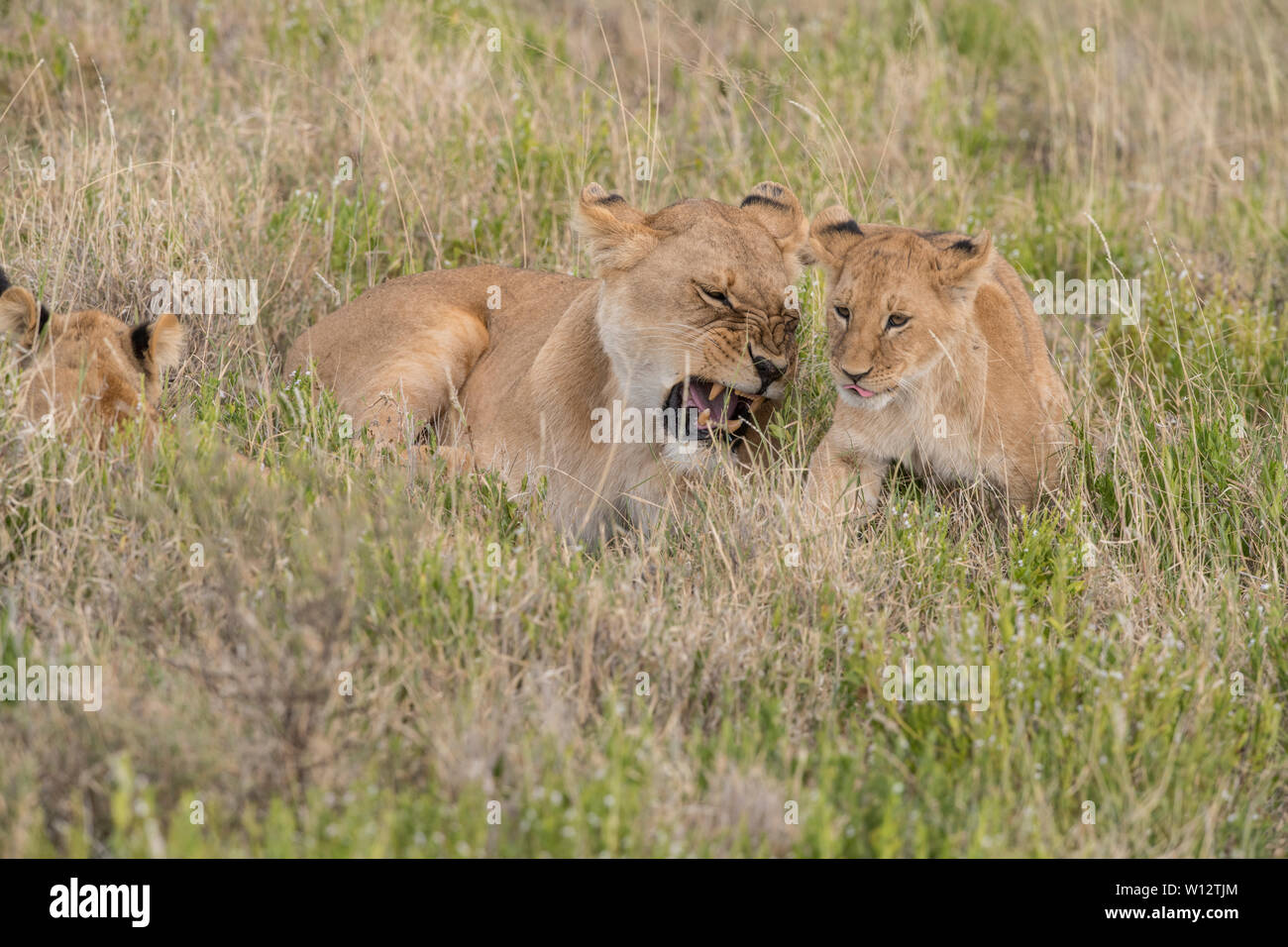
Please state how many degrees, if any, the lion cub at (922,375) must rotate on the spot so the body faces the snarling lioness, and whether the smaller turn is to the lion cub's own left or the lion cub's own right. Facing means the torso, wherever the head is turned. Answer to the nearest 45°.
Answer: approximately 45° to the lion cub's own right

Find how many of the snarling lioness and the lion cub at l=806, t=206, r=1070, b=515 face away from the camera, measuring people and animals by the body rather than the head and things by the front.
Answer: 0

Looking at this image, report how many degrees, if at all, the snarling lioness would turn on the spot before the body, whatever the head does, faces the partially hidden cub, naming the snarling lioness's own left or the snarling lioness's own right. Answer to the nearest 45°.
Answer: approximately 135° to the snarling lioness's own right

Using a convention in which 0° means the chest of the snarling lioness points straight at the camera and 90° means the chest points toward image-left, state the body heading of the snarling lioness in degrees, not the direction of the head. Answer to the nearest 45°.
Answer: approximately 315°

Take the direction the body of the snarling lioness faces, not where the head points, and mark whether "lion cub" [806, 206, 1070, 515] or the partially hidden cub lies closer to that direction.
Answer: the lion cub

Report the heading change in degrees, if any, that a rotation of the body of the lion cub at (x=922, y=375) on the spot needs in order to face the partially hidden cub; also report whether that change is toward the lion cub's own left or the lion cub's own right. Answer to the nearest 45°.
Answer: approximately 45° to the lion cub's own right

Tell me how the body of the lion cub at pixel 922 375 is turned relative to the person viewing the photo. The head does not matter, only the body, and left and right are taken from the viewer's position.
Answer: facing the viewer and to the left of the viewer

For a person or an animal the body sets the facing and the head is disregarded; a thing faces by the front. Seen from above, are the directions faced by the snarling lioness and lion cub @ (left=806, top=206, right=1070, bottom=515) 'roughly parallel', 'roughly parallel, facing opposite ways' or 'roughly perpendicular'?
roughly perpendicular

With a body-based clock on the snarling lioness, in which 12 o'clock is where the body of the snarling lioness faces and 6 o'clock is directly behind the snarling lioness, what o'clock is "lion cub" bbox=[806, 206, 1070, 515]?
The lion cub is roughly at 11 o'clock from the snarling lioness.
